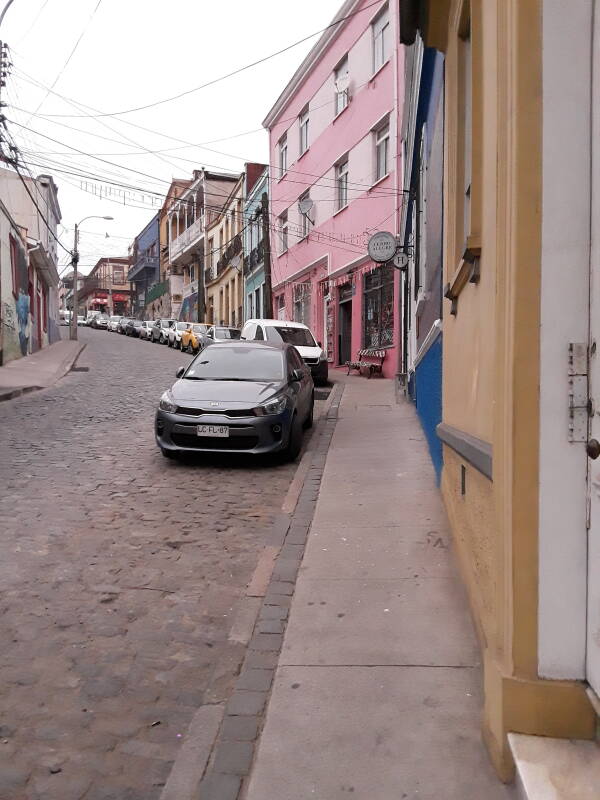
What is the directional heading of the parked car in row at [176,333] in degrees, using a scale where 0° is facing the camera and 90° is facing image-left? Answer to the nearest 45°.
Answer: approximately 45°

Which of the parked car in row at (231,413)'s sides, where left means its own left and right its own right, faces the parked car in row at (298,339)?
back

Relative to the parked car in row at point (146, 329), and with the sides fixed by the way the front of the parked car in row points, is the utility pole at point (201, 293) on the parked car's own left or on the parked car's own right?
on the parked car's own left

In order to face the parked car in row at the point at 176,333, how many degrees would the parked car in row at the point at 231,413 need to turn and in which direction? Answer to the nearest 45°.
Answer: approximately 180°

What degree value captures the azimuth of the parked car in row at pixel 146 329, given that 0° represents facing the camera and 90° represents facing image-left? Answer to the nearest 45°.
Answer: approximately 45°

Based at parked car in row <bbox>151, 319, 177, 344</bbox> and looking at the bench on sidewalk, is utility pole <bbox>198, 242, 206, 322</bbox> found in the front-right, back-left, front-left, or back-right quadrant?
back-left

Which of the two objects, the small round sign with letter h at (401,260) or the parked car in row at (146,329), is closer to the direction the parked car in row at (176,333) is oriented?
the small round sign with letter h

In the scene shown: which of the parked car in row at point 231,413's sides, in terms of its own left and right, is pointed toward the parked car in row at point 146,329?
back

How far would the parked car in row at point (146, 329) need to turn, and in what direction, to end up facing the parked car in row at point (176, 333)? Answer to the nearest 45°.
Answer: approximately 45° to its left

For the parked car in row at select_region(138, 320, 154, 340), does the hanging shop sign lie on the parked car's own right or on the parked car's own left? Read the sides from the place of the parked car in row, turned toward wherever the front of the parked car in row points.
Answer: on the parked car's own left

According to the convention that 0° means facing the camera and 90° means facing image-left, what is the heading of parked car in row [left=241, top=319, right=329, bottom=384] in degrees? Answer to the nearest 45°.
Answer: approximately 315°
